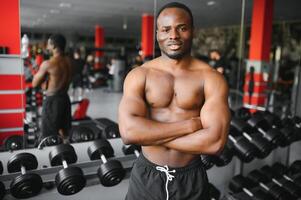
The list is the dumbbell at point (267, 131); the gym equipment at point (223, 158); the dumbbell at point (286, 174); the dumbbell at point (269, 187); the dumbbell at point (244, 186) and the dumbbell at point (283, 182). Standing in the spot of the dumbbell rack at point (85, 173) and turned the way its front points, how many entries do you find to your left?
6

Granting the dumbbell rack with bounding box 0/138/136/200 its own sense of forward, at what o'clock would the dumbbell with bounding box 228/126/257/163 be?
The dumbbell is roughly at 9 o'clock from the dumbbell rack.

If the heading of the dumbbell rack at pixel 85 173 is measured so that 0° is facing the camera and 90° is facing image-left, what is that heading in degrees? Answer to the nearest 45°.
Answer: approximately 0°

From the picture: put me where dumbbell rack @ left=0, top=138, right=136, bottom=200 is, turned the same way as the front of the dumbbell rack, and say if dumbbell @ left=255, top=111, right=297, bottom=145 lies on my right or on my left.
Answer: on my left

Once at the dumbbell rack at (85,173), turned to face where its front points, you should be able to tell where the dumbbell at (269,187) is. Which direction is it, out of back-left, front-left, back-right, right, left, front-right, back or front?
left
